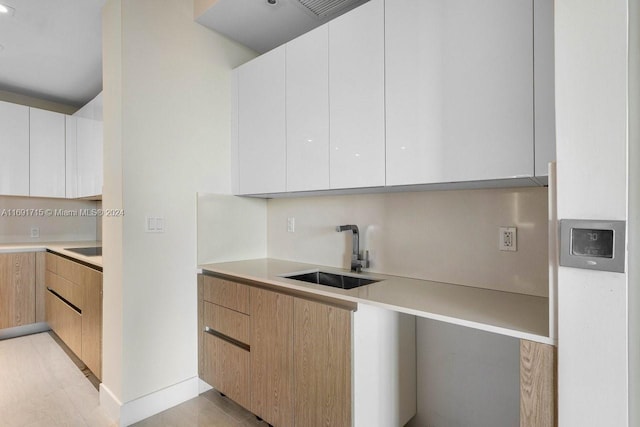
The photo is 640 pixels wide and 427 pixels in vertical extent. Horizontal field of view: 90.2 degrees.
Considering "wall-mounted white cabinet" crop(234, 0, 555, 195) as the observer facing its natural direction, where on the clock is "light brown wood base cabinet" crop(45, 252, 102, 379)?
The light brown wood base cabinet is roughly at 2 o'clock from the wall-mounted white cabinet.

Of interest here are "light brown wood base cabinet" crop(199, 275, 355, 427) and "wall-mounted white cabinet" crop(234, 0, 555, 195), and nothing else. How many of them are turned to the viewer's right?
0

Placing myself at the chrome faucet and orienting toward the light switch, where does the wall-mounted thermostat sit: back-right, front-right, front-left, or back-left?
back-left

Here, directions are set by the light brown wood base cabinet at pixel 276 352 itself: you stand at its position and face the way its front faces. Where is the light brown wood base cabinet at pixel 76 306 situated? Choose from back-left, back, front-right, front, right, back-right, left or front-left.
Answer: right

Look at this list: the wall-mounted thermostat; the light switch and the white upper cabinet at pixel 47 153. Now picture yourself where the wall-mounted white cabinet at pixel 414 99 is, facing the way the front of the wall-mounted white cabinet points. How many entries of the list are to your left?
1

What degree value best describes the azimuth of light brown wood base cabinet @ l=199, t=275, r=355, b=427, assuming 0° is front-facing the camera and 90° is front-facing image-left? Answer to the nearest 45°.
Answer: approximately 45°

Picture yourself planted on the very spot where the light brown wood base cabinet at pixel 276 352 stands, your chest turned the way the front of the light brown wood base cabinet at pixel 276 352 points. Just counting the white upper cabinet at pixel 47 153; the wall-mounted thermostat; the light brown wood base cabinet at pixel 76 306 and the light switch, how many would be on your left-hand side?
1

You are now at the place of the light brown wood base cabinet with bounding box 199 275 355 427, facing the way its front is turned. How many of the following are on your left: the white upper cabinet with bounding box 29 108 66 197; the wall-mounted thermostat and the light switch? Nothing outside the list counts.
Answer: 1

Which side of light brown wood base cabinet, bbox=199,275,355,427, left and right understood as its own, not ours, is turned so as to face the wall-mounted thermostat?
left
